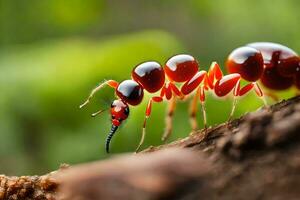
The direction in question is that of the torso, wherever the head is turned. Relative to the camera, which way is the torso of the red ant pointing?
to the viewer's left
